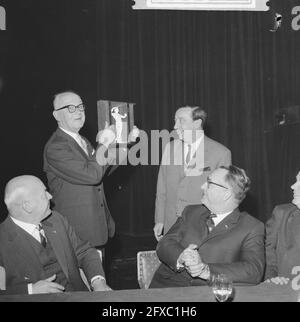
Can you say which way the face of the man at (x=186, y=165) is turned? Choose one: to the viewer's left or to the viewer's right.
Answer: to the viewer's left

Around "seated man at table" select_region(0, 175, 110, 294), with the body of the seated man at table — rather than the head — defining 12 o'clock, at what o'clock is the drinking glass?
The drinking glass is roughly at 12 o'clock from the seated man at table.

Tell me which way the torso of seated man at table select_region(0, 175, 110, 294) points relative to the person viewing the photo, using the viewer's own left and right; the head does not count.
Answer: facing the viewer and to the right of the viewer

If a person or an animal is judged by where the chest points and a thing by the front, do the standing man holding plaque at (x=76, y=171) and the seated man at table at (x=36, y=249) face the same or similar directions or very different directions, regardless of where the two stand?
same or similar directions

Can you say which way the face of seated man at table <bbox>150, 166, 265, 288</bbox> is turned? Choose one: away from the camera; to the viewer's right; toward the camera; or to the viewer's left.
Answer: to the viewer's left

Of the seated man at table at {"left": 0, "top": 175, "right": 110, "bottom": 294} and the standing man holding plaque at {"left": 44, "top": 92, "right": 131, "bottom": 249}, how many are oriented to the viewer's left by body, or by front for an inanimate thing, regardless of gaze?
0

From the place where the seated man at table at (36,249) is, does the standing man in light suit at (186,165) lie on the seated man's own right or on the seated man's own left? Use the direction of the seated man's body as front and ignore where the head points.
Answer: on the seated man's own left

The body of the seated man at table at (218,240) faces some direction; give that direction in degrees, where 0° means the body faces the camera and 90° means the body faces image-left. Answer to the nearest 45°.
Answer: approximately 45°

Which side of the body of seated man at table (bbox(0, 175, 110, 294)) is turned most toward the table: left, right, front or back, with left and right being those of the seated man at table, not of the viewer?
front

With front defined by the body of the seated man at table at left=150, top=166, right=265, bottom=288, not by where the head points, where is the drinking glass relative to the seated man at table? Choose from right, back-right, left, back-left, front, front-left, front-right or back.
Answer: front-left

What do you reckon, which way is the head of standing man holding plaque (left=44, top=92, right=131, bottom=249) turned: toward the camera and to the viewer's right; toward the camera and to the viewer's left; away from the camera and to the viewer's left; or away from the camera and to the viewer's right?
toward the camera and to the viewer's right

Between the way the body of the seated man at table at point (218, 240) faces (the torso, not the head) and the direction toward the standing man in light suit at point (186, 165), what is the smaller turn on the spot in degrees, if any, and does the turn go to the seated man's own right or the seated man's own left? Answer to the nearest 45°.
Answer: approximately 135° to the seated man's own right

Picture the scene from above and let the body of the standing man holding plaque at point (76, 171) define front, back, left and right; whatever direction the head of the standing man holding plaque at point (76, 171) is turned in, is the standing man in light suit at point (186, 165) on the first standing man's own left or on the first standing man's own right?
on the first standing man's own left

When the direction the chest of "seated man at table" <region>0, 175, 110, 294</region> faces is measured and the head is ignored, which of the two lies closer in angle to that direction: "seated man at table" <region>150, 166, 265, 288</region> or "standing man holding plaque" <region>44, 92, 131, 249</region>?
the seated man at table

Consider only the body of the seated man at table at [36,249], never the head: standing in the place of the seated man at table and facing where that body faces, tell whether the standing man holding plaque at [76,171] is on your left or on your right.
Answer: on your left
